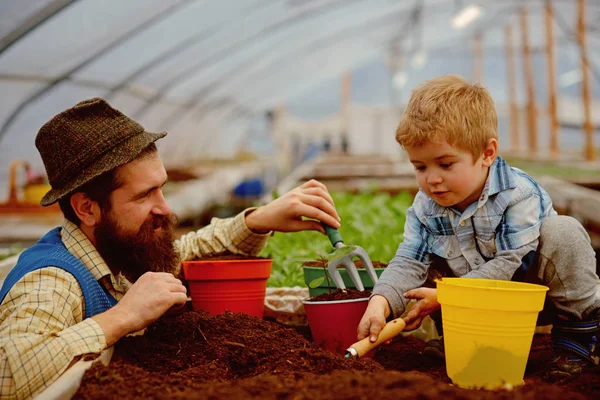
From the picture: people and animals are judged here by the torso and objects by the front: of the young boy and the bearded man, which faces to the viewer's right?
the bearded man

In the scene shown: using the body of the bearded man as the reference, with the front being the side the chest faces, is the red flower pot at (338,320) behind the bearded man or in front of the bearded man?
in front

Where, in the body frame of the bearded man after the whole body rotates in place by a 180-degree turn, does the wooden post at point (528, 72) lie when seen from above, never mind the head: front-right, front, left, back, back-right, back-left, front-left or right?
back-right

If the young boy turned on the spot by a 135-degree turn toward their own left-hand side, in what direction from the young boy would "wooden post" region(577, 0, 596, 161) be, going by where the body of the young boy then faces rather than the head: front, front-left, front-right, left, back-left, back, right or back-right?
left

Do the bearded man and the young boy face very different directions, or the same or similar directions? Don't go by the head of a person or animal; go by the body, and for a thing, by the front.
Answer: very different directions

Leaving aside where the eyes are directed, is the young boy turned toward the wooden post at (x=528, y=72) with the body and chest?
no

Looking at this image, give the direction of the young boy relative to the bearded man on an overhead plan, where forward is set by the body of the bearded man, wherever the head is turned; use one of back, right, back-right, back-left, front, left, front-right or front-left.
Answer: front

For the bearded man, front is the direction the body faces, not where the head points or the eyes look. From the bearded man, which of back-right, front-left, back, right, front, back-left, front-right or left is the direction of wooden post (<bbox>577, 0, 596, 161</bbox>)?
front-left

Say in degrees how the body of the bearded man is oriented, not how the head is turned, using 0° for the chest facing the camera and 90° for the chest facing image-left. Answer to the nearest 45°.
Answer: approximately 270°

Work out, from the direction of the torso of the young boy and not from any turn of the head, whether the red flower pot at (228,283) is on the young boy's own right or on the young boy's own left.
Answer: on the young boy's own right

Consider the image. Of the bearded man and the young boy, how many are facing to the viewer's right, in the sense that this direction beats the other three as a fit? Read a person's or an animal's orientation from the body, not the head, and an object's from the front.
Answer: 1

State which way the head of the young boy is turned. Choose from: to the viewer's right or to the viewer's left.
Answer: to the viewer's left
